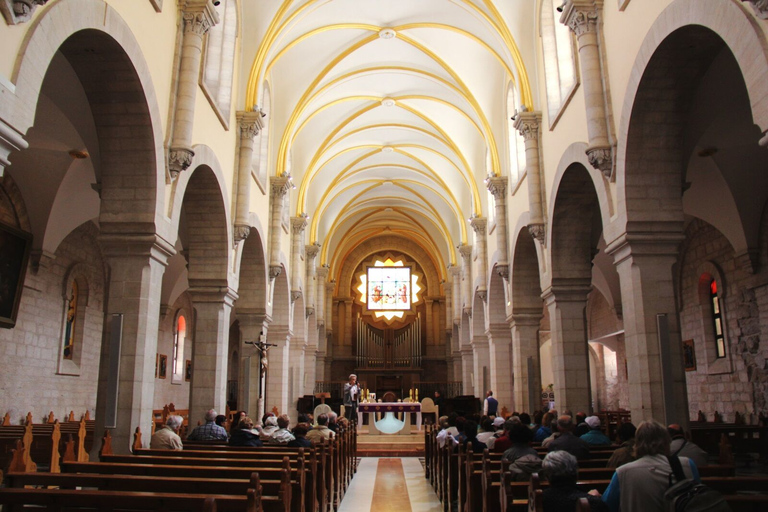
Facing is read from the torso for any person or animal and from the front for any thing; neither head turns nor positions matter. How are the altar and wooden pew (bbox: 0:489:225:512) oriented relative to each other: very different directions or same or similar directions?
very different directions

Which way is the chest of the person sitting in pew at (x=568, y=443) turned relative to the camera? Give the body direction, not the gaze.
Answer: away from the camera

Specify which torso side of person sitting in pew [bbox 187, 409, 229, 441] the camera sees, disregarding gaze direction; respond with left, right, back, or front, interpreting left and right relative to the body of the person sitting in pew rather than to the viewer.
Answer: back

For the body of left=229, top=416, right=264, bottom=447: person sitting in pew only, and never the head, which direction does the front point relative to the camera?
away from the camera

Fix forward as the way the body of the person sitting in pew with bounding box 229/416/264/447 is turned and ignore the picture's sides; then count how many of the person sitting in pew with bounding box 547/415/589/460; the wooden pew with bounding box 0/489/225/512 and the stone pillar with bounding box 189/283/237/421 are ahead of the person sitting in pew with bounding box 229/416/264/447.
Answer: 1

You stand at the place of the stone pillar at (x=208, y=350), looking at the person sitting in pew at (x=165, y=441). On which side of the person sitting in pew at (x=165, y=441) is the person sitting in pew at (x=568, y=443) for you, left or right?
left

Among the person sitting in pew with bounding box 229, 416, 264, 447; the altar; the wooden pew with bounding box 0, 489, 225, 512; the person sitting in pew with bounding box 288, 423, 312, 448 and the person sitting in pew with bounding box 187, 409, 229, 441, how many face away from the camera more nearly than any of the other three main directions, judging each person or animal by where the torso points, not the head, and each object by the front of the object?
4

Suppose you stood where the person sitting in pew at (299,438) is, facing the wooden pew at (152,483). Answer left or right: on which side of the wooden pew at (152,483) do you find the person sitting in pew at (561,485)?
left

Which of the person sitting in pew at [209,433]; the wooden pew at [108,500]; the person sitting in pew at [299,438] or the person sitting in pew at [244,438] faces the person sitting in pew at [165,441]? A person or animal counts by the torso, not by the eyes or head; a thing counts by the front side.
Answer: the wooden pew

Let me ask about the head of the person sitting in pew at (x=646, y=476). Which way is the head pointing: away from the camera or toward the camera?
away from the camera

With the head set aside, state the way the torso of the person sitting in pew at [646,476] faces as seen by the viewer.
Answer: away from the camera

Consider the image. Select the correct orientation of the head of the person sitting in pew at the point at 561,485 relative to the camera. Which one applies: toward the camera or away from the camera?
away from the camera

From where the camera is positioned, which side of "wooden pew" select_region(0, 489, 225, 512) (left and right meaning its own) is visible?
back

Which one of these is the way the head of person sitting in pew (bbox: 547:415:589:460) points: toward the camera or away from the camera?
away from the camera
